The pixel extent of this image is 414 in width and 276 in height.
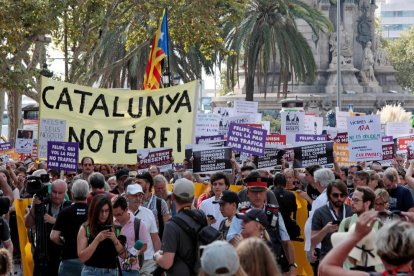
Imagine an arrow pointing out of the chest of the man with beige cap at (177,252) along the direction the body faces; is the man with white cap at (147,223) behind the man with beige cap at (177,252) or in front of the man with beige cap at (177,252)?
in front

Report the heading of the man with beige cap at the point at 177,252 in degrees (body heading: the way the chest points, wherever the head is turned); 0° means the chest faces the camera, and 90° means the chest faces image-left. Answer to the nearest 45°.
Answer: approximately 135°

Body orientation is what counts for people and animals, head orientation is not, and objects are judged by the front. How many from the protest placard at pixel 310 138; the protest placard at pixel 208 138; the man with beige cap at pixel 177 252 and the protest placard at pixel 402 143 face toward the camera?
3

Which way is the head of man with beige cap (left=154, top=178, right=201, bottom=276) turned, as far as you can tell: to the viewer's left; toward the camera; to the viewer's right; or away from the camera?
away from the camera

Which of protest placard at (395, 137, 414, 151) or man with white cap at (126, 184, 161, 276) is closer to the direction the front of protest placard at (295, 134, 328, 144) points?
the man with white cap

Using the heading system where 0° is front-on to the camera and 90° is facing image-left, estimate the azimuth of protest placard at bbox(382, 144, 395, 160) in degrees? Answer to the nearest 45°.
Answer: approximately 0°

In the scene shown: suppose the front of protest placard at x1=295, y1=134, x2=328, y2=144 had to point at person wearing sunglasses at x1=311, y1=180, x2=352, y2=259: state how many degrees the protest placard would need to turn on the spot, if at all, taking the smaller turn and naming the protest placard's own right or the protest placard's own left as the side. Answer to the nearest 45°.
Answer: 0° — it already faces them

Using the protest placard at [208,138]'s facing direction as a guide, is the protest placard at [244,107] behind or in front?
behind

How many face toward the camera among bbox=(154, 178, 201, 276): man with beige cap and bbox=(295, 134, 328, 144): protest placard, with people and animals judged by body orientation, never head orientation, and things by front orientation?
1

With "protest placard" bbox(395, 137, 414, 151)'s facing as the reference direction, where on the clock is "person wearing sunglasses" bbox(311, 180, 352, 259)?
The person wearing sunglasses is roughly at 12 o'clock from the protest placard.

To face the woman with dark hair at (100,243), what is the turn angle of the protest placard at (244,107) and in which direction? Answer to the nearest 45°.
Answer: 0° — it already faces them

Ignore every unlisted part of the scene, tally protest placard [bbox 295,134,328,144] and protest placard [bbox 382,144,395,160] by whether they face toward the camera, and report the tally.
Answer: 2

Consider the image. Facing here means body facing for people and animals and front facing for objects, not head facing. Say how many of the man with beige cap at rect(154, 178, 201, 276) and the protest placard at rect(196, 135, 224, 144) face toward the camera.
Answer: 1
